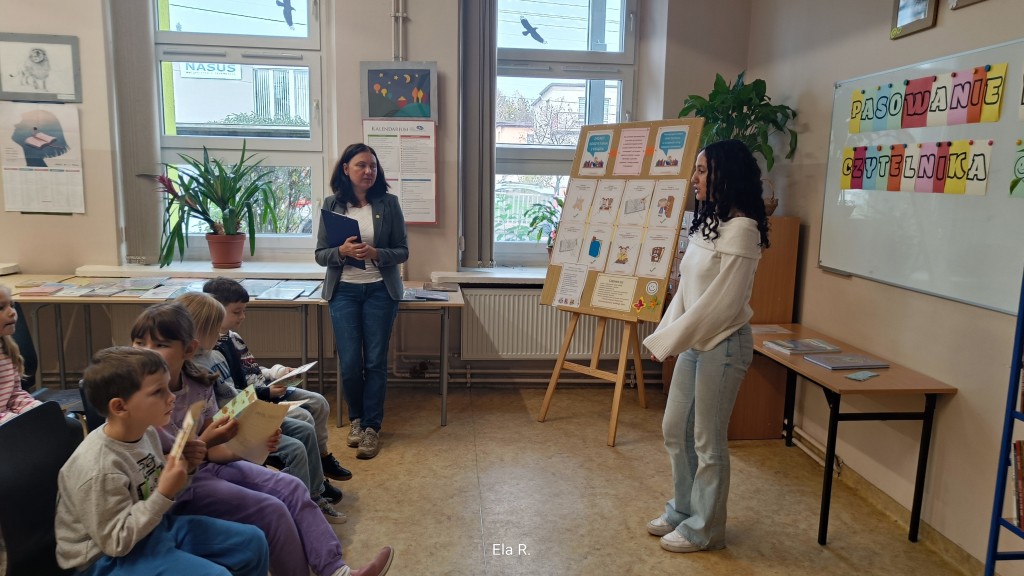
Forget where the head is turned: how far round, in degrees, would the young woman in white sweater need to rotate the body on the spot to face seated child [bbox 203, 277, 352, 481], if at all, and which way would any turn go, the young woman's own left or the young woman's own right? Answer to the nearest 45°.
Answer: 0° — they already face them

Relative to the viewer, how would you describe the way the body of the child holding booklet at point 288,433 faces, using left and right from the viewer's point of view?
facing to the right of the viewer

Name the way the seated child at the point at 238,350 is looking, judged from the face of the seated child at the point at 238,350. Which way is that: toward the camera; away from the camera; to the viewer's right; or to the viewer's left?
to the viewer's right

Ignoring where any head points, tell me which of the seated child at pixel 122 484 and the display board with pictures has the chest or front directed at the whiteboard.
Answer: the seated child

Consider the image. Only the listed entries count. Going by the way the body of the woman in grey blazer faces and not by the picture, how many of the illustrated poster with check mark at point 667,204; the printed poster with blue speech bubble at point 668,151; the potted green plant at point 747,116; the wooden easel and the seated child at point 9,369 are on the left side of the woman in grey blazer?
4

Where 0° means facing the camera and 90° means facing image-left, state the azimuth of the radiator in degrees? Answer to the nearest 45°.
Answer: approximately 0°

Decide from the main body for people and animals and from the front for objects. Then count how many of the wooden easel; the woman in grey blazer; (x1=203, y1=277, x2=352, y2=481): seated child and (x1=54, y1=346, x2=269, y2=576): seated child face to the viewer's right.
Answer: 2

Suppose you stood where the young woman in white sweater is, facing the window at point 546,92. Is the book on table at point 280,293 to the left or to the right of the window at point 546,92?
left

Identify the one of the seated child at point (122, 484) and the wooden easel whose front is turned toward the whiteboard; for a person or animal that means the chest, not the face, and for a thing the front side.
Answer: the seated child

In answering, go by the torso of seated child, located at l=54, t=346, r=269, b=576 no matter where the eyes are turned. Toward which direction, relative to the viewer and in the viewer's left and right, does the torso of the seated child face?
facing to the right of the viewer
